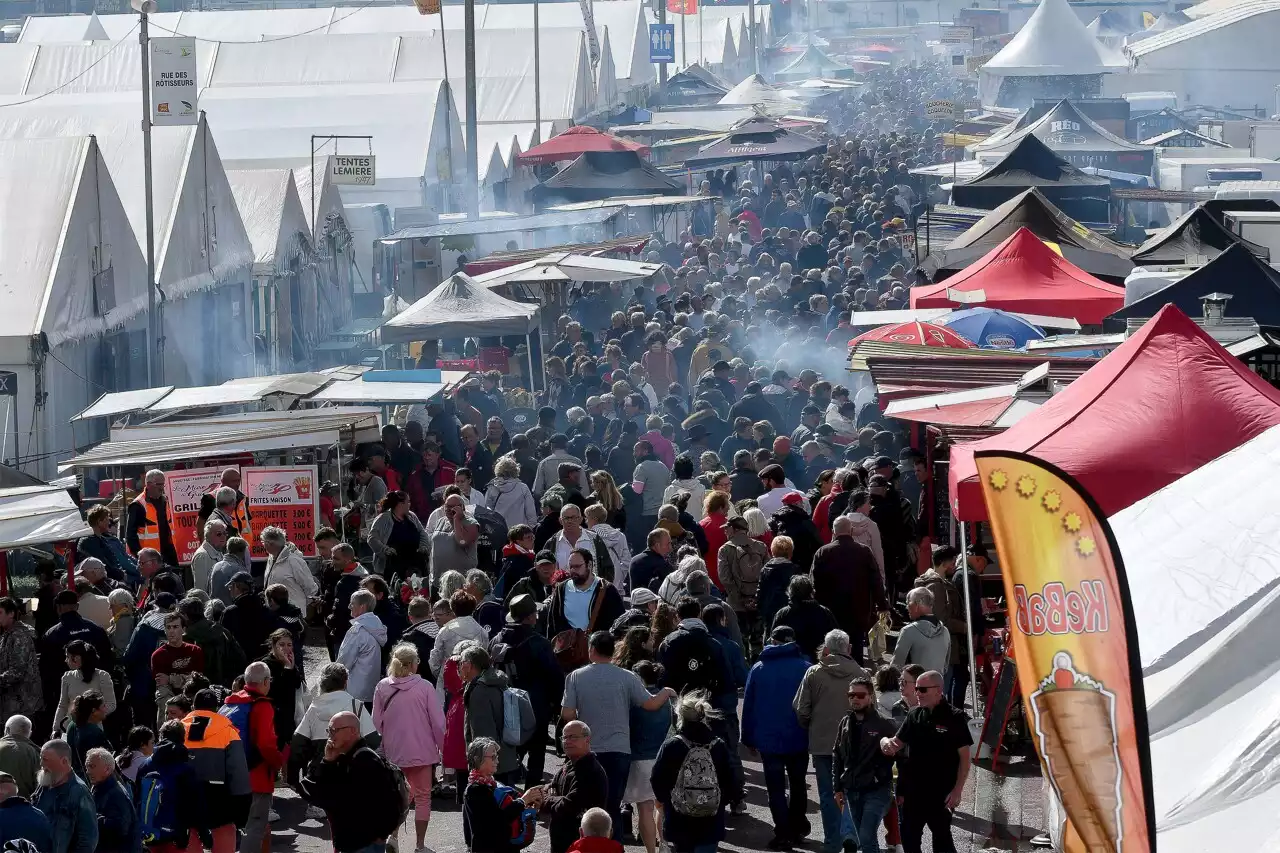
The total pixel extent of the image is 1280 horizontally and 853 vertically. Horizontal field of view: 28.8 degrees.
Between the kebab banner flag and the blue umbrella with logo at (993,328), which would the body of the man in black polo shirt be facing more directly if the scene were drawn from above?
the kebab banner flag

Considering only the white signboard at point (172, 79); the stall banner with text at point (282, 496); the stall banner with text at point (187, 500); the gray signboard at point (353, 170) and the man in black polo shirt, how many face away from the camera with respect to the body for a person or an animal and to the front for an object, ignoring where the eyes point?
0

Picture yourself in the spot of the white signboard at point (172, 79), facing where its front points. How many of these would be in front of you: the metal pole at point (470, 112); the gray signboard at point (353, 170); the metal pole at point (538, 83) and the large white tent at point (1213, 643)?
1

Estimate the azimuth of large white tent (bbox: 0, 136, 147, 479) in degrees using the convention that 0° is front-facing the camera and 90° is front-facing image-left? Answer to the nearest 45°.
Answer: approximately 315°

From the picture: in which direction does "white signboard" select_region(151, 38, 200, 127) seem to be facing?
toward the camera

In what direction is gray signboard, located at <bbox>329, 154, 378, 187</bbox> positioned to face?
toward the camera

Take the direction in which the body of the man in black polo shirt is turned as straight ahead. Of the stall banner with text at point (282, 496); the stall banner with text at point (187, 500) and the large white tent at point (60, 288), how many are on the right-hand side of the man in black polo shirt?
3

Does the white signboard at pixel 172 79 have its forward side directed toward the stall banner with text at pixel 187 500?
yes

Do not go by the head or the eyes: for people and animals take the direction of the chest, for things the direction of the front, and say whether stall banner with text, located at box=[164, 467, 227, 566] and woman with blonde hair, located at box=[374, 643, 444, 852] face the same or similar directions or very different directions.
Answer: very different directions

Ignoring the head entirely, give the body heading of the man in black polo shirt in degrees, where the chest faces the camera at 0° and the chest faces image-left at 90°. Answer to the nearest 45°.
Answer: approximately 45°

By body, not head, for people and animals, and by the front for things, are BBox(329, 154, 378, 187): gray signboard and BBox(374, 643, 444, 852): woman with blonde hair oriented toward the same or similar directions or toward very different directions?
very different directions

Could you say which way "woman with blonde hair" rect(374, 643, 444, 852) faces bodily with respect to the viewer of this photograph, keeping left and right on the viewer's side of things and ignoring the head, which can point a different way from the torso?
facing away from the viewer

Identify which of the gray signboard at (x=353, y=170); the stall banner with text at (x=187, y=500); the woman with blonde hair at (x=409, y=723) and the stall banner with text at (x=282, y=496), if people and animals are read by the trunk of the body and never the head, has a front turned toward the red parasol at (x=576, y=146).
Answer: the woman with blonde hair

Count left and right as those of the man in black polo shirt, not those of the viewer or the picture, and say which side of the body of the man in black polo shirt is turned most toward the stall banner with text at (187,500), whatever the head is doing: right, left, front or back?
right
